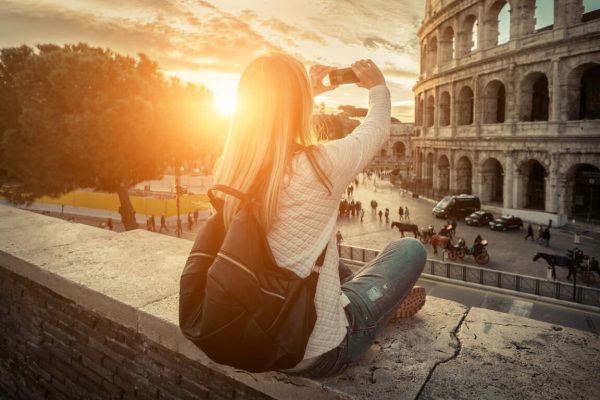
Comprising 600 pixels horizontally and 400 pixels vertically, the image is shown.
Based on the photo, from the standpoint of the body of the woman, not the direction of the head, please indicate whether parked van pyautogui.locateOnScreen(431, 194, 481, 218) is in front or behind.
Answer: in front

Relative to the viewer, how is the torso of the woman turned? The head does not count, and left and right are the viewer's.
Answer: facing away from the viewer and to the right of the viewer

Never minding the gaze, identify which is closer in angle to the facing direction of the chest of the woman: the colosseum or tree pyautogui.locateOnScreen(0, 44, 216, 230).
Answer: the colosseum

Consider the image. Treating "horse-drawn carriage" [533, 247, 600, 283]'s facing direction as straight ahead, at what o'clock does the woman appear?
The woman is roughly at 9 o'clock from the horse-drawn carriage.

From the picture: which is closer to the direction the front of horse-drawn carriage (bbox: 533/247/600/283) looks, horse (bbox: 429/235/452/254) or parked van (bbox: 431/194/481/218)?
the horse

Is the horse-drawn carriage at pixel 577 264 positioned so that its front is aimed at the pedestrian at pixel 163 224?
yes

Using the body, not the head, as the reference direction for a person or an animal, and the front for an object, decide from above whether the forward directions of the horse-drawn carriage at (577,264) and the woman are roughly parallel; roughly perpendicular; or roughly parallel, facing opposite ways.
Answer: roughly perpendicular

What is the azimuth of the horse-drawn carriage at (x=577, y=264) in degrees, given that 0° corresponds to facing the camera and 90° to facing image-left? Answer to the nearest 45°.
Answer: approximately 90°

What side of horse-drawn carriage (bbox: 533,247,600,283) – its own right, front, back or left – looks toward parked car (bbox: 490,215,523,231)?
right

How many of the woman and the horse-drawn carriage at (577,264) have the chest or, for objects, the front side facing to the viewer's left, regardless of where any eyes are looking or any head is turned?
1

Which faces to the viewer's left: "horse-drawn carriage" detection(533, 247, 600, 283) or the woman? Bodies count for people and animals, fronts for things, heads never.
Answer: the horse-drawn carriage

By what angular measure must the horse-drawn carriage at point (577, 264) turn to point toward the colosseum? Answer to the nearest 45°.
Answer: approximately 90° to its right

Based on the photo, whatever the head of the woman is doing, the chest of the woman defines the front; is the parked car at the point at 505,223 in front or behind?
in front
